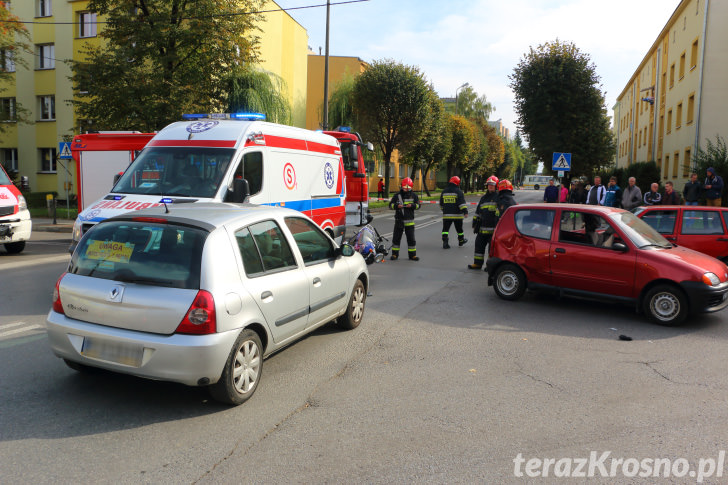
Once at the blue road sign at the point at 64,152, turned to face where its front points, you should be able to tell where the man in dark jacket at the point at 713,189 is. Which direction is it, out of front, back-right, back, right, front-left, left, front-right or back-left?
front-left

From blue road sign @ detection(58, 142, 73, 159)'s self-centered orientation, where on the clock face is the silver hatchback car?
The silver hatchback car is roughly at 12 o'clock from the blue road sign.

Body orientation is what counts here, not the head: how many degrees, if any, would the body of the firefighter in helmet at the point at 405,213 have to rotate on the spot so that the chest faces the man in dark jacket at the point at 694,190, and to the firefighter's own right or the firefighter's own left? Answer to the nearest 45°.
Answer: approximately 135° to the firefighter's own left

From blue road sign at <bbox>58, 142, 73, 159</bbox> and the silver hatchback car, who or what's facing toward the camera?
the blue road sign

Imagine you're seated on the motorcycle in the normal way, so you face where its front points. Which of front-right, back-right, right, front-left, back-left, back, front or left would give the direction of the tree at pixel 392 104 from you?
back-left

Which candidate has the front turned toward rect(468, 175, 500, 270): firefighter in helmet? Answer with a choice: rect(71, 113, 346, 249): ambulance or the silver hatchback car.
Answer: the silver hatchback car

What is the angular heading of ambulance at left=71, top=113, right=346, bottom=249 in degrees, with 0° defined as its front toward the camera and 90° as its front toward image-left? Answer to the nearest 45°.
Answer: approximately 45°

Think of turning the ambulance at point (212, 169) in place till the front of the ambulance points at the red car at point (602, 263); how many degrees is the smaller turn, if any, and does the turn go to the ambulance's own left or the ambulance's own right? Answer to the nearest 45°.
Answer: approximately 90° to the ambulance's own left

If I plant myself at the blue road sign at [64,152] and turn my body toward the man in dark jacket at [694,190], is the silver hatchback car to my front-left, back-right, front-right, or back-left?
front-right

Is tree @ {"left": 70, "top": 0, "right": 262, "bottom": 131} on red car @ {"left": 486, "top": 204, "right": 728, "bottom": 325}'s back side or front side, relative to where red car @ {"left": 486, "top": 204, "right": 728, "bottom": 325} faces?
on the back side

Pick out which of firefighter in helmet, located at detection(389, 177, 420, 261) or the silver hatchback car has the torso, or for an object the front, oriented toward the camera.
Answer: the firefighter in helmet

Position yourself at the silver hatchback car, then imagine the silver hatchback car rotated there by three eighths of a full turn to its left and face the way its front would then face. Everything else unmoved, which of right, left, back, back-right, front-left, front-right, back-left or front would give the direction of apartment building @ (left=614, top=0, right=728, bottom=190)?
back-right

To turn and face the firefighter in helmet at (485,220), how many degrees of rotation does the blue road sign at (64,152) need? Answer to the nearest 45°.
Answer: approximately 45° to its left

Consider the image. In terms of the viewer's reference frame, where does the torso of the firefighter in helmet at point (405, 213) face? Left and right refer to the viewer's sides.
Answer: facing the viewer
